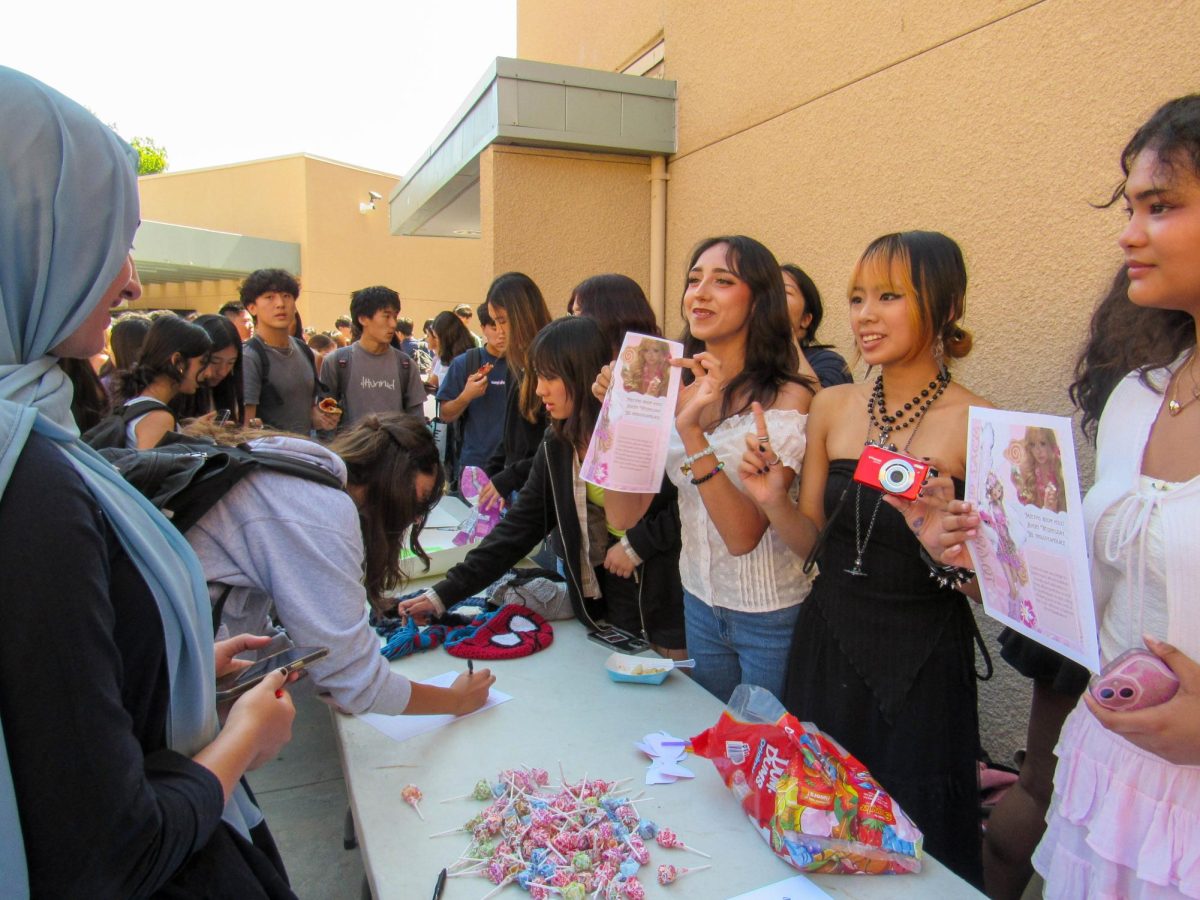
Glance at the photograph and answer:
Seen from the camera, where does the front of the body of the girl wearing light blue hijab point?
to the viewer's right

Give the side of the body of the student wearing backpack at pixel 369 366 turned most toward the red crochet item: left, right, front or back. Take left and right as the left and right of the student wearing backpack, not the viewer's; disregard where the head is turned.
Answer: front

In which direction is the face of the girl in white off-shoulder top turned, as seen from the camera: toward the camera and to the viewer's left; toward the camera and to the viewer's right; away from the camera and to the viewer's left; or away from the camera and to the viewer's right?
toward the camera and to the viewer's left

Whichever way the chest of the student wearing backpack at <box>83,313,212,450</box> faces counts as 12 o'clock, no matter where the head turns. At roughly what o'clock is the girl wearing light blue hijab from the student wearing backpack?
The girl wearing light blue hijab is roughly at 3 o'clock from the student wearing backpack.

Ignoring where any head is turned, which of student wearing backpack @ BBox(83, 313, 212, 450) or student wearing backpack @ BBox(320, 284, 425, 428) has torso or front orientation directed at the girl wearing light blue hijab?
student wearing backpack @ BBox(320, 284, 425, 428)

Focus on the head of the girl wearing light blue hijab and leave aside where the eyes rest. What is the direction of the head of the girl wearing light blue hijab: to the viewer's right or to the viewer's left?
to the viewer's right

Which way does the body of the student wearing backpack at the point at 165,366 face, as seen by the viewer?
to the viewer's right

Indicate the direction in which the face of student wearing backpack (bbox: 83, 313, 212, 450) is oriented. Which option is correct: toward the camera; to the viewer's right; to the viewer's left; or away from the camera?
to the viewer's right

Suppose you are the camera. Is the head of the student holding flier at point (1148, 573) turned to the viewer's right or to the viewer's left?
to the viewer's left

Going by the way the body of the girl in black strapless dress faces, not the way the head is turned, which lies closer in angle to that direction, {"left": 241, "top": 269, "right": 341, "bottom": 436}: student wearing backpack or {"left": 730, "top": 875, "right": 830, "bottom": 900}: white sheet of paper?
the white sheet of paper

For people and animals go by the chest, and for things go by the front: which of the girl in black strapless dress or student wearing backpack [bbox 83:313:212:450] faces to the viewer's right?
the student wearing backpack
